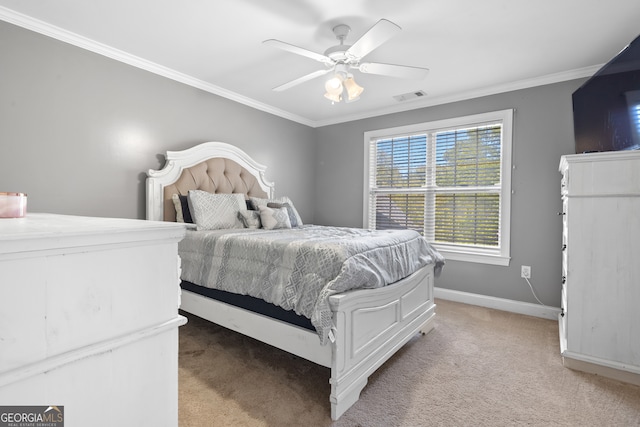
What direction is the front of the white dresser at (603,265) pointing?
to the viewer's left

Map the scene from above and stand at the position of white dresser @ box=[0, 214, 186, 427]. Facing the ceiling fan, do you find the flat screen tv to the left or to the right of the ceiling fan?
right

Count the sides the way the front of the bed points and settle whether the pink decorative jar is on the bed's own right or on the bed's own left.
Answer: on the bed's own right

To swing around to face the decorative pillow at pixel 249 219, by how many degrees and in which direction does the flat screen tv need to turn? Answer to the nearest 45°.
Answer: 0° — it already faces it

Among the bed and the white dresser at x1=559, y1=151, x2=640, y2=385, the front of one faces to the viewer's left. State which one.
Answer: the white dresser

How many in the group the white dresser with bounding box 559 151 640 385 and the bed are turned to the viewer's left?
1

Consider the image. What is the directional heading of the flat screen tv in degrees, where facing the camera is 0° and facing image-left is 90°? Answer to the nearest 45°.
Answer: approximately 45°
